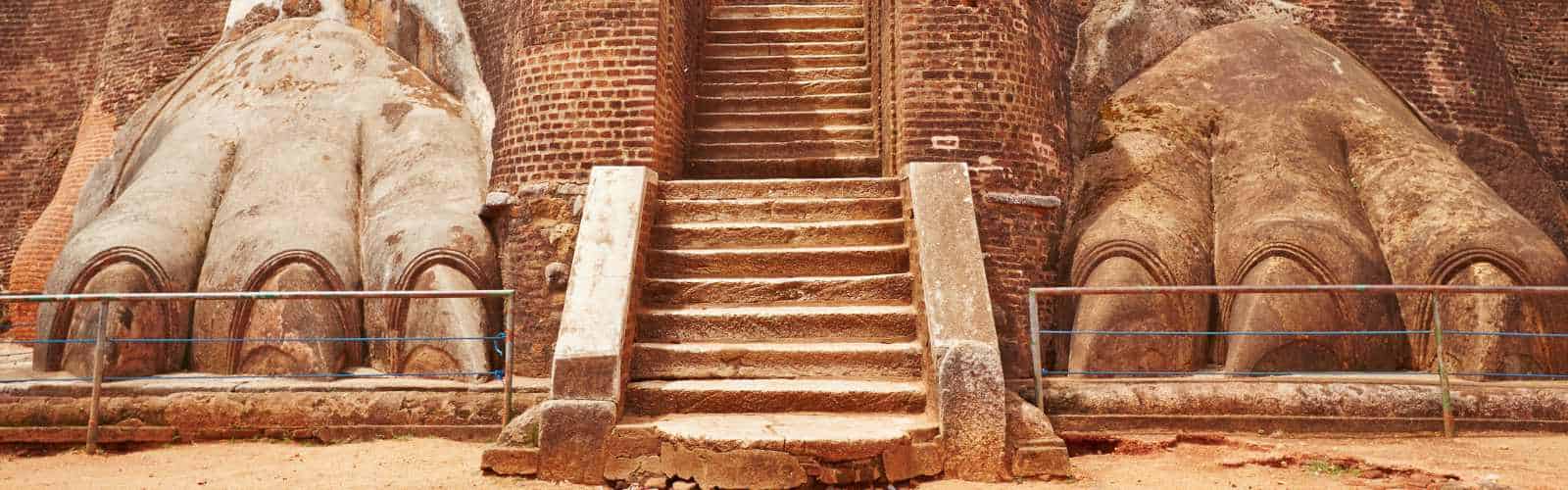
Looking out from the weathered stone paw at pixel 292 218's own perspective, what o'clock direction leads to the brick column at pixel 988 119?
The brick column is roughly at 10 o'clock from the weathered stone paw.

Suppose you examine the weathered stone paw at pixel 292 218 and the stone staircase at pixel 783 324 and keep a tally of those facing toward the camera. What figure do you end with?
2

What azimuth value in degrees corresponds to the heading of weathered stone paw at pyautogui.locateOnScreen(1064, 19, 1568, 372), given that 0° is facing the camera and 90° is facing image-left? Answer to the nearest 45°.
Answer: approximately 0°

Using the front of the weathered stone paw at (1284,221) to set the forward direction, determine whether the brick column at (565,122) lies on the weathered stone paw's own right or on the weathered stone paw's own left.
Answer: on the weathered stone paw's own right

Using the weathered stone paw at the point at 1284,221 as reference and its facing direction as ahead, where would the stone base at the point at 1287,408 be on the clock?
The stone base is roughly at 12 o'clock from the weathered stone paw.

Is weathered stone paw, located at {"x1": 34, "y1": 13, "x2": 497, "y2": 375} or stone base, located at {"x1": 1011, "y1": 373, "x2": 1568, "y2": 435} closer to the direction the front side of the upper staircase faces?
the stone base

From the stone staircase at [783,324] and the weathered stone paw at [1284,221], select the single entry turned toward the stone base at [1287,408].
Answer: the weathered stone paw

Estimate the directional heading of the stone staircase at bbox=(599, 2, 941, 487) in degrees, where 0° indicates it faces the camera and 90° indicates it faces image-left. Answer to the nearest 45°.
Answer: approximately 0°
